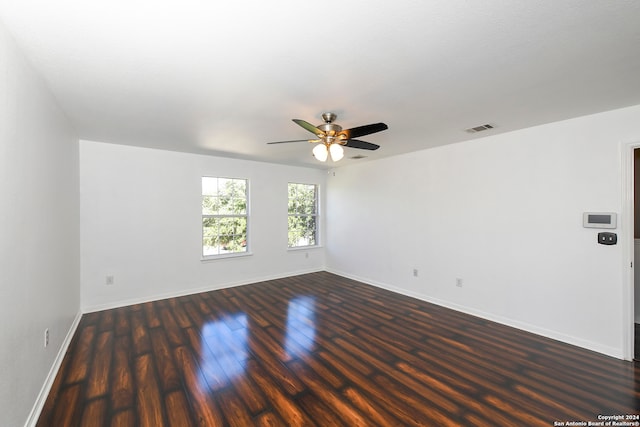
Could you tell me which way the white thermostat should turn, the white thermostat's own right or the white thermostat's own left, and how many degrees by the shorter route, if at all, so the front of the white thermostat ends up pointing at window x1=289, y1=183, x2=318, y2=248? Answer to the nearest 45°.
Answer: approximately 90° to the white thermostat's own right

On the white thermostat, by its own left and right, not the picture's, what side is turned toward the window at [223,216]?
right

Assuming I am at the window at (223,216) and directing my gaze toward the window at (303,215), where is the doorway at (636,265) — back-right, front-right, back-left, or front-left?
front-right
